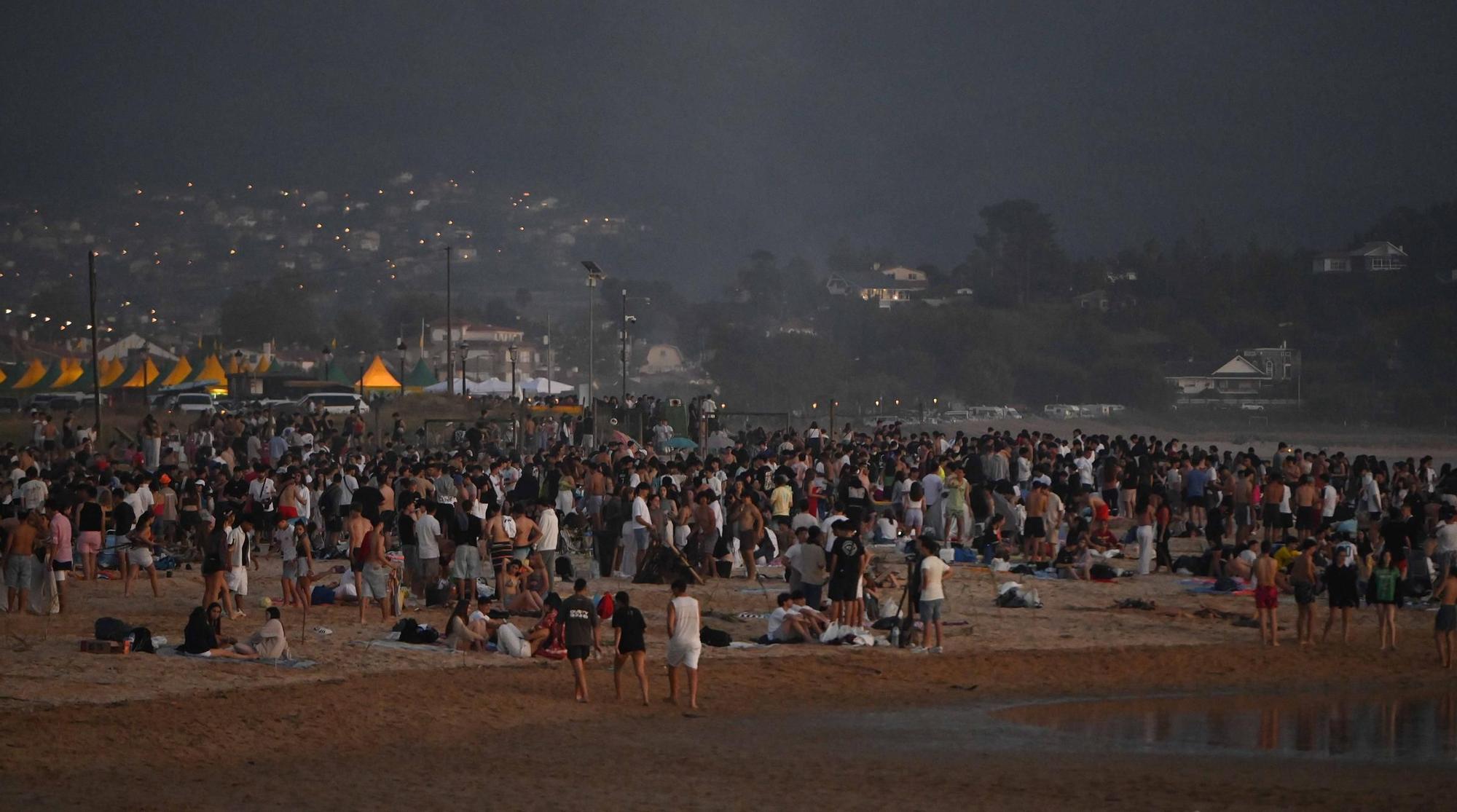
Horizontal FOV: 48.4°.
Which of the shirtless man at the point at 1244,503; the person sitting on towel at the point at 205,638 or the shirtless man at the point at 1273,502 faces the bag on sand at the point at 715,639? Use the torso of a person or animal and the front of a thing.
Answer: the person sitting on towel

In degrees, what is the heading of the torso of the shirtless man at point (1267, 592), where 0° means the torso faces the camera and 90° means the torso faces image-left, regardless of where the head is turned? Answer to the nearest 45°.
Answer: approximately 180°

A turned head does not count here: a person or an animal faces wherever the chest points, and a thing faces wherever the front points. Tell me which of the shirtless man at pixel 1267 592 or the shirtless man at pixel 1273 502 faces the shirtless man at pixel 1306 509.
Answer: the shirtless man at pixel 1267 592

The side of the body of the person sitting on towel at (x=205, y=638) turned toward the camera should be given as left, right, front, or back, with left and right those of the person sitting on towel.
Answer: right
